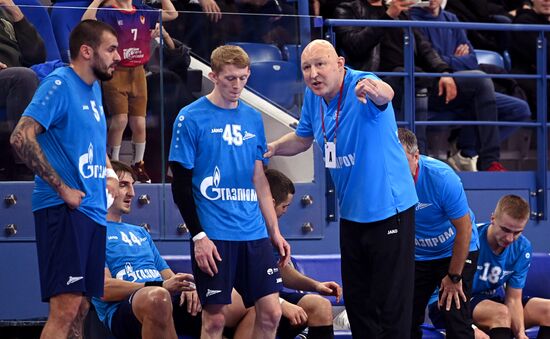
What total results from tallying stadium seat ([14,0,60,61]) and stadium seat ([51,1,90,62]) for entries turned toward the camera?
2

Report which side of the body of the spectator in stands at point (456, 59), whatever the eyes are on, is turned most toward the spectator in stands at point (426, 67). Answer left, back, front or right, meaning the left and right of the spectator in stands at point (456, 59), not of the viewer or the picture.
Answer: right

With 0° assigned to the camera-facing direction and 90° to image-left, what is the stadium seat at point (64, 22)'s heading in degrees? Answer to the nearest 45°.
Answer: approximately 0°

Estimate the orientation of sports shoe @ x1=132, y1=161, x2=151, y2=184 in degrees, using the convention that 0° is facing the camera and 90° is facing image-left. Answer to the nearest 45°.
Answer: approximately 315°
